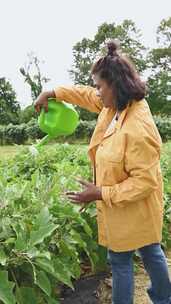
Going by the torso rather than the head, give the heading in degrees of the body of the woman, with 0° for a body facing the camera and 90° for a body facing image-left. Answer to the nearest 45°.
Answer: approximately 90°

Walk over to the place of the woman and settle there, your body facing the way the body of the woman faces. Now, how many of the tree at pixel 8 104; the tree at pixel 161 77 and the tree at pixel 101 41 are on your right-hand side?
3

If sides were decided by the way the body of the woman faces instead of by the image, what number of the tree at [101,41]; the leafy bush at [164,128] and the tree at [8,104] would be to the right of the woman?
3

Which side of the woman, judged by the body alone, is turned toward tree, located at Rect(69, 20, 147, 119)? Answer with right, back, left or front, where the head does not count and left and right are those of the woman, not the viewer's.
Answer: right

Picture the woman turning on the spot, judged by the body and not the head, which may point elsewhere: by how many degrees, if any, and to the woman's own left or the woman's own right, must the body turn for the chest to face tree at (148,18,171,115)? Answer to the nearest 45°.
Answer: approximately 90° to the woman's own right

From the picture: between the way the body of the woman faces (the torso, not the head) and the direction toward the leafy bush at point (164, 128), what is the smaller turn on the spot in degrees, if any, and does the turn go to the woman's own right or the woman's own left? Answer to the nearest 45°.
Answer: approximately 90° to the woman's own right

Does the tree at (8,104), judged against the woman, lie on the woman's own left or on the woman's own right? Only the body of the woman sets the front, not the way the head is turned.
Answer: on the woman's own right

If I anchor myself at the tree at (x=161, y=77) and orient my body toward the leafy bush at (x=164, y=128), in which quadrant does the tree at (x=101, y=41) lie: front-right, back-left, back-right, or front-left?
back-right

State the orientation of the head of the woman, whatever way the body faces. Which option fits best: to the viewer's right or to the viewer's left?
to the viewer's left

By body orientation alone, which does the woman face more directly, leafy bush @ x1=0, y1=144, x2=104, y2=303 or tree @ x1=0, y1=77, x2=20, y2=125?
the leafy bush
